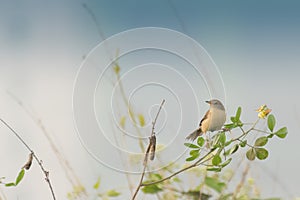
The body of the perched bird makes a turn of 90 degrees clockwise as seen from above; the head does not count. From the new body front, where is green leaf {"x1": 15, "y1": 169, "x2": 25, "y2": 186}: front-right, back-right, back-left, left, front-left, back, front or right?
front-right

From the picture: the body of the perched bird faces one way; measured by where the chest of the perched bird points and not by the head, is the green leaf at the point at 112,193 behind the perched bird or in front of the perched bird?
behind

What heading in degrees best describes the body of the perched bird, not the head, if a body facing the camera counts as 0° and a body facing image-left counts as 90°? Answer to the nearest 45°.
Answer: approximately 315°
